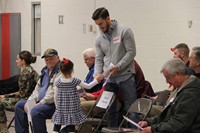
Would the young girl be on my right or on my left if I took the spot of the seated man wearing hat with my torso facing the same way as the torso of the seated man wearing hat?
on my left

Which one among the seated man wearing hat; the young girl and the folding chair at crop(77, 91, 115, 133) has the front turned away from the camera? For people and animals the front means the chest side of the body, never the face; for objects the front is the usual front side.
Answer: the young girl

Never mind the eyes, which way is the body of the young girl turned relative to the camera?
away from the camera

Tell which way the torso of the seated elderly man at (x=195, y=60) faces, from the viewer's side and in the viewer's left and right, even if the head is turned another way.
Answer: facing to the left of the viewer

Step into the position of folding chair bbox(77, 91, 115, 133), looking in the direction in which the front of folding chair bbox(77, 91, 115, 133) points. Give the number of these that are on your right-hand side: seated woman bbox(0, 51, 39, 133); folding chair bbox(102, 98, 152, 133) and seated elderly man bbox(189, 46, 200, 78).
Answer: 1

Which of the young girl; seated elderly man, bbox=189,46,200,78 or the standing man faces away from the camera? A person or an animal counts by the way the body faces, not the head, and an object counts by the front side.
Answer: the young girl

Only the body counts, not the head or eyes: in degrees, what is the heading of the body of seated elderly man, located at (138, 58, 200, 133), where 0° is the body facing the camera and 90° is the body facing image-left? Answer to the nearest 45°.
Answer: approximately 90°
